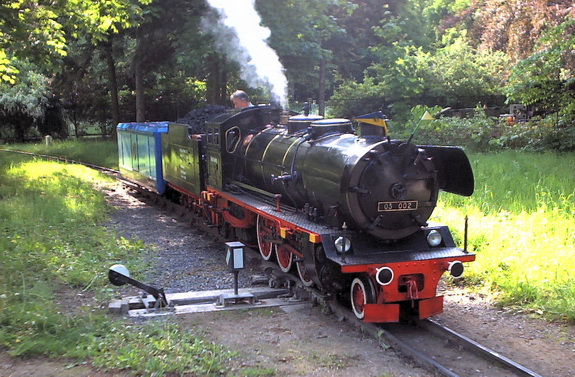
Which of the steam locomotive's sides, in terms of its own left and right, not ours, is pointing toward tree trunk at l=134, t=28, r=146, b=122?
back

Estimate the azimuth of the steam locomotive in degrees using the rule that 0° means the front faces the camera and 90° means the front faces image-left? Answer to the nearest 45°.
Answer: approximately 315°
